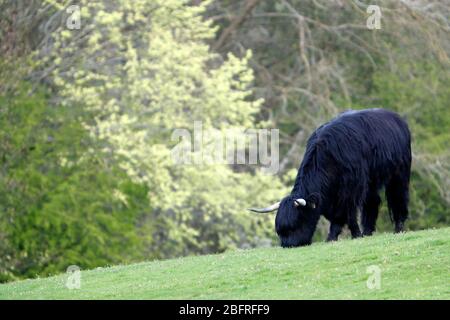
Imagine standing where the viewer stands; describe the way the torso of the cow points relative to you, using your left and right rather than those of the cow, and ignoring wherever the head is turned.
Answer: facing the viewer and to the left of the viewer

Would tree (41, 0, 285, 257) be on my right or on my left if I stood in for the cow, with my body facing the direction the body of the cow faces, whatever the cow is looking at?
on my right
